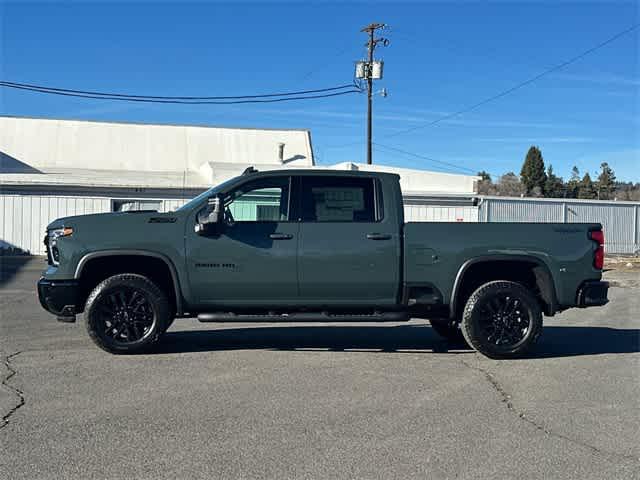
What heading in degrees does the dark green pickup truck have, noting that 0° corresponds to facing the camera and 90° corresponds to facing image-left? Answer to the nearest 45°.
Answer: approximately 90°

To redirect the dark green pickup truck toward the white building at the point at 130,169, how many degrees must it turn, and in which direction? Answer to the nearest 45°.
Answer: approximately 90° to its right

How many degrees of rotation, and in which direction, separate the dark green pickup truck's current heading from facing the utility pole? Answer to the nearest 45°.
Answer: approximately 90° to its right
